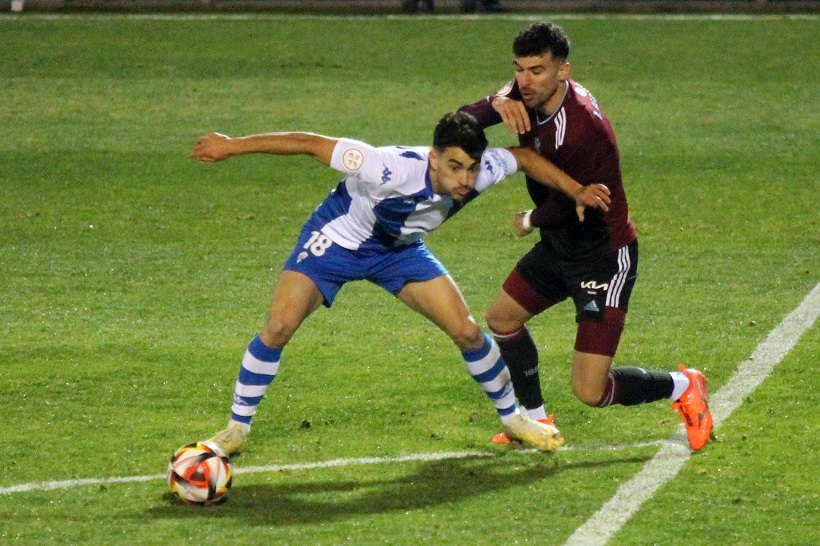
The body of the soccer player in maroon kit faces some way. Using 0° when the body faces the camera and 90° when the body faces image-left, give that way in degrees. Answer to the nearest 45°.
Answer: approximately 45°

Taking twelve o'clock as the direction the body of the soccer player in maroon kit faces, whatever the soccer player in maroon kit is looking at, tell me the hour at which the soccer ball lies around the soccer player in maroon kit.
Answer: The soccer ball is roughly at 12 o'clock from the soccer player in maroon kit.

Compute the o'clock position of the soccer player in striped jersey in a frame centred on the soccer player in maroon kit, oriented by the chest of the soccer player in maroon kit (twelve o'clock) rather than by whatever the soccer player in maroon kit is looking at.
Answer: The soccer player in striped jersey is roughly at 1 o'clock from the soccer player in maroon kit.

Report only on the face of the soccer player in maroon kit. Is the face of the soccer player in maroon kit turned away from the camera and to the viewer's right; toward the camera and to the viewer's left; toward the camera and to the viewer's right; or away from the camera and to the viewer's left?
toward the camera and to the viewer's left
